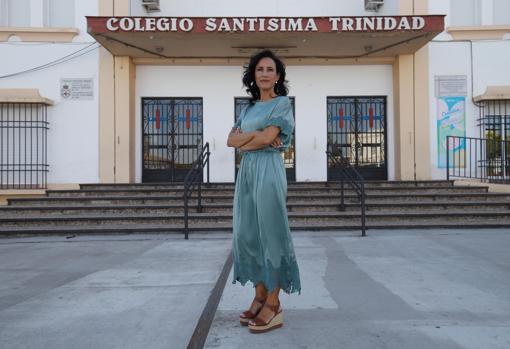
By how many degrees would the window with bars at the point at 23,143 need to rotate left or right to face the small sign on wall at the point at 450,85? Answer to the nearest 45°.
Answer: approximately 45° to its left

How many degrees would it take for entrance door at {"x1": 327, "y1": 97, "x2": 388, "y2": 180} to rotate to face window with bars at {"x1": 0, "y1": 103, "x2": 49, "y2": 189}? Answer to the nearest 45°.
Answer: approximately 90° to its right

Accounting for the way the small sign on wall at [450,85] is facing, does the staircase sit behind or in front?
in front

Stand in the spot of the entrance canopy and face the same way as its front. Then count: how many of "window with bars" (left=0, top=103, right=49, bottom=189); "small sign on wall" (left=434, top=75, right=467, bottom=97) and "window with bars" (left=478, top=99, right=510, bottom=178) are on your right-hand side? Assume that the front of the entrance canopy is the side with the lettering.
1

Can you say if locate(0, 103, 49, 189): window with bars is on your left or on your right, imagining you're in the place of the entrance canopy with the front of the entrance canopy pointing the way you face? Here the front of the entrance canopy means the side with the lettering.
on your right

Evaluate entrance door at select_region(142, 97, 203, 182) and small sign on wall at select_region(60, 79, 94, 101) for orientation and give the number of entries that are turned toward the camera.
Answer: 2

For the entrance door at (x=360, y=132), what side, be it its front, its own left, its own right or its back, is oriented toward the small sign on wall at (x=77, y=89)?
right

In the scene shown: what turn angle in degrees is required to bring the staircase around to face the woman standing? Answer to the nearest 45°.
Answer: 0° — it already faces them
